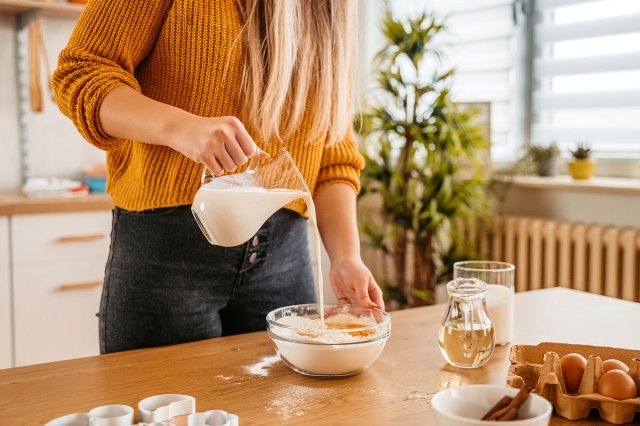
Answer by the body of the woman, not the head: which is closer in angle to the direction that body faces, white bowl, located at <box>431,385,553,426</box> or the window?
the white bowl

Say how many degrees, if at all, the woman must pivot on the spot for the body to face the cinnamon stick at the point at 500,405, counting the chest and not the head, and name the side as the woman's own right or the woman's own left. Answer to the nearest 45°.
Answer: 0° — they already face it

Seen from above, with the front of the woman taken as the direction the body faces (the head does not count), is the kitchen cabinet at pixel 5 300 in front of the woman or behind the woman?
behind

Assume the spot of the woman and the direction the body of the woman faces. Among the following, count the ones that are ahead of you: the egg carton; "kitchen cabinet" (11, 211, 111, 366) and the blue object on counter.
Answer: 1

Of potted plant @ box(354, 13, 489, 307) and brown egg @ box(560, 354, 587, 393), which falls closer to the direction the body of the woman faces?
the brown egg

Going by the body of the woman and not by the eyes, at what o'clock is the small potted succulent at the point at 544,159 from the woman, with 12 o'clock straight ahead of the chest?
The small potted succulent is roughly at 9 o'clock from the woman.

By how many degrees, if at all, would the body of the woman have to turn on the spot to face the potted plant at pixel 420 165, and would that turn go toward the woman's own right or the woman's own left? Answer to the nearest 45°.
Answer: approximately 90° to the woman's own left

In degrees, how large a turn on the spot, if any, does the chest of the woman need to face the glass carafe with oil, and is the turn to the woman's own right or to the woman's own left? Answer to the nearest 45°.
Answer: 0° — they already face it

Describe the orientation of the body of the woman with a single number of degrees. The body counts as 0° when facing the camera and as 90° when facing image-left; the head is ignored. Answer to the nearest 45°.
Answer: approximately 315°
